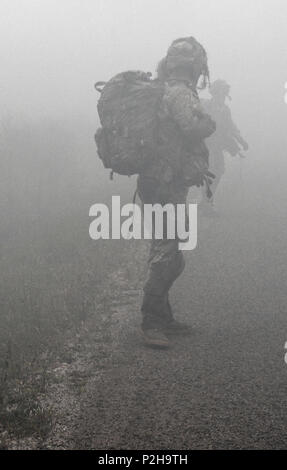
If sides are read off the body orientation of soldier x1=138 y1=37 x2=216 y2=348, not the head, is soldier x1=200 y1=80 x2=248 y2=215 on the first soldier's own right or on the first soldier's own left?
on the first soldier's own left

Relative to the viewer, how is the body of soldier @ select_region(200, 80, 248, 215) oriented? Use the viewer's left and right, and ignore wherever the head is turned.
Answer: facing to the right of the viewer

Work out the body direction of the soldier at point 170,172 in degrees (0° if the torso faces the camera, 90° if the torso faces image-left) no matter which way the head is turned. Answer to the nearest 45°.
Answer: approximately 270°
